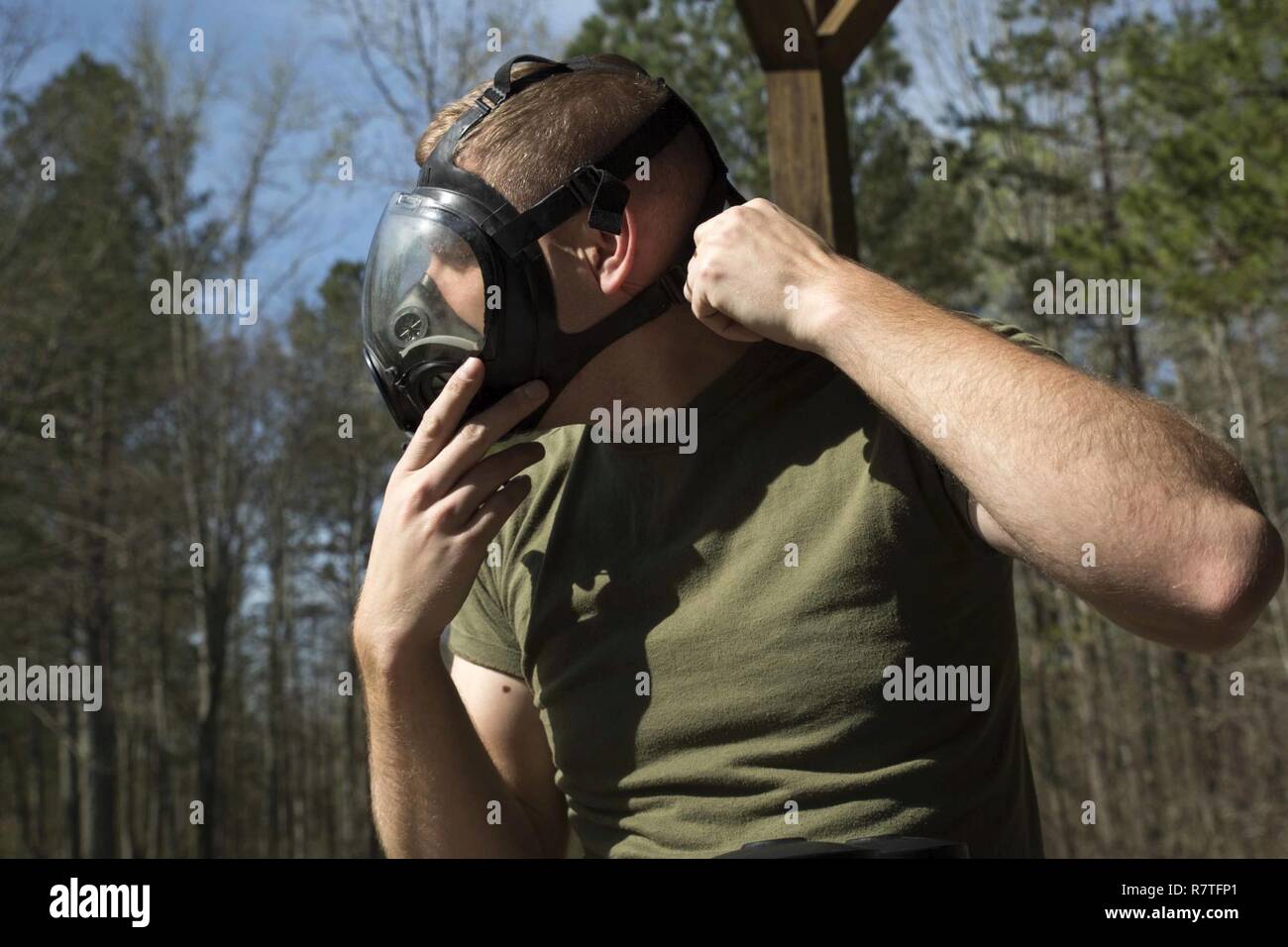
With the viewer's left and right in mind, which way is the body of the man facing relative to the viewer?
facing the viewer and to the left of the viewer

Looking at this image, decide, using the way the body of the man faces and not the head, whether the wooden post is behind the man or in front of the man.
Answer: behind

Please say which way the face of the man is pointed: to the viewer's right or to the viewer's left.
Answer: to the viewer's left
